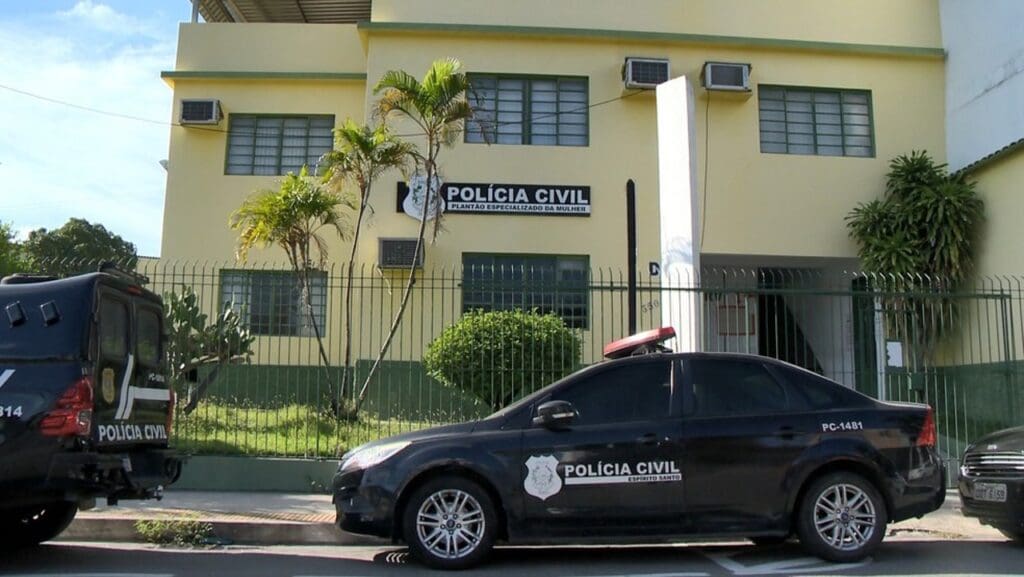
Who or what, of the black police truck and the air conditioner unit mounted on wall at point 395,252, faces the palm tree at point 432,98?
the air conditioner unit mounted on wall

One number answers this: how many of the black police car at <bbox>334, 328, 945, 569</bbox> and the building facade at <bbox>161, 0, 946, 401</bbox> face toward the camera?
1

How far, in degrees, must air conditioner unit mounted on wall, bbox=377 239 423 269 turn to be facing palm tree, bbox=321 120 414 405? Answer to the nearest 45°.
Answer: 0° — it already faces it

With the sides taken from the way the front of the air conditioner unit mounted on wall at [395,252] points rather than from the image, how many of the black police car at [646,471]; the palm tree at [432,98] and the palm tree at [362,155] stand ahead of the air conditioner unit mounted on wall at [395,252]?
3

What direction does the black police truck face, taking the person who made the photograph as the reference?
facing away from the viewer and to the left of the viewer

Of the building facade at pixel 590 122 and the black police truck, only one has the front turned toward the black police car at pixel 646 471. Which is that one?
the building facade

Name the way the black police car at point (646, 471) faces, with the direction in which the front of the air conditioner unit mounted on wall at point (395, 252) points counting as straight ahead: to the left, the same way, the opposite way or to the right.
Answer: to the right

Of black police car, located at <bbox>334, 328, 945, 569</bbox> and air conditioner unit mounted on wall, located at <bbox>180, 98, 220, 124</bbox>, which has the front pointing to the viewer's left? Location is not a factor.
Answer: the black police car

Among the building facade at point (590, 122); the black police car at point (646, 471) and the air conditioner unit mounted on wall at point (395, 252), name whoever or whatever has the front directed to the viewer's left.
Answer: the black police car

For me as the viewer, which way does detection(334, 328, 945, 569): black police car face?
facing to the left of the viewer

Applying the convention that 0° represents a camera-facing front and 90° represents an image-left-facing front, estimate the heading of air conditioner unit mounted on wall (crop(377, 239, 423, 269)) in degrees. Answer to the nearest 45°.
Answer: approximately 0°

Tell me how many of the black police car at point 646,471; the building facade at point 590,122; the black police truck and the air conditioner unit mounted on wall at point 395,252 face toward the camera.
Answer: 2

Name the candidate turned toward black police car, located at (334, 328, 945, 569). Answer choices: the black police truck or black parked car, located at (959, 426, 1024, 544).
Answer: black parked car, located at (959, 426, 1024, 544)
